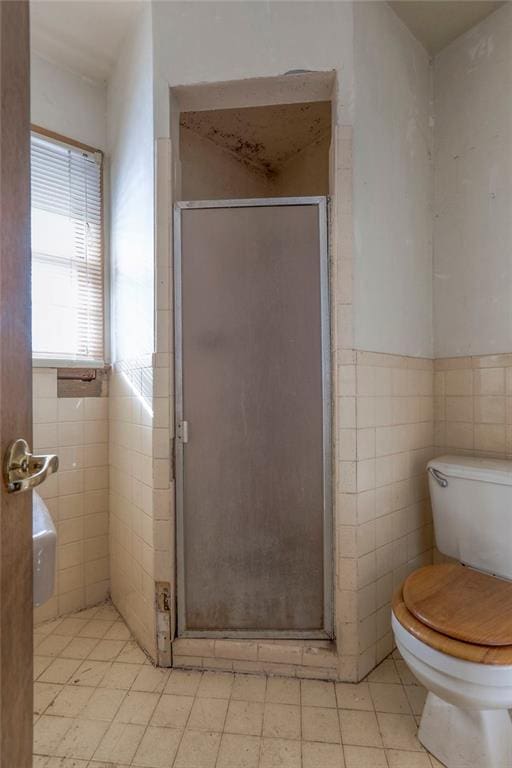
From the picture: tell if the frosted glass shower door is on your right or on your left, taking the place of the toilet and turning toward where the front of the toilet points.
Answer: on your right

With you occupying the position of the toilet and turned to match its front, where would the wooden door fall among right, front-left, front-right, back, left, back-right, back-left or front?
front

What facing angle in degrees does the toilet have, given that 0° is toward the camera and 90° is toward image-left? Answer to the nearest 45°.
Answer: approximately 45°

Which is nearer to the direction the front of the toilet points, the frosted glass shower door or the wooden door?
the wooden door

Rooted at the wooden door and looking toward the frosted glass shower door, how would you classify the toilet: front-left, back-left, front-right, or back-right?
front-right
